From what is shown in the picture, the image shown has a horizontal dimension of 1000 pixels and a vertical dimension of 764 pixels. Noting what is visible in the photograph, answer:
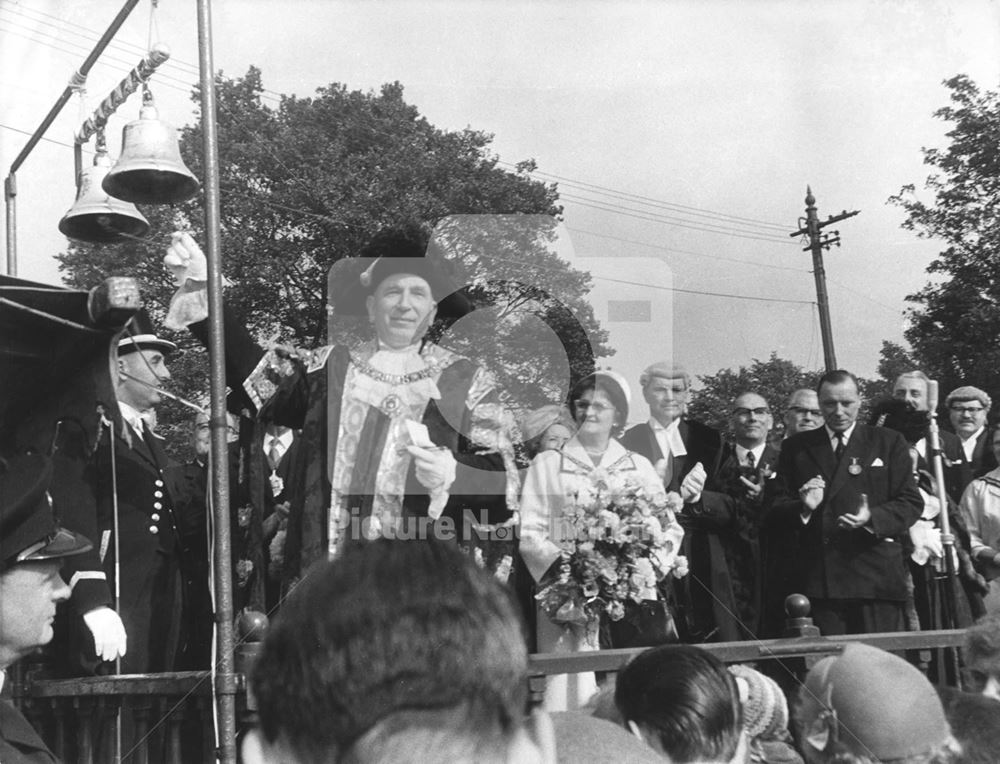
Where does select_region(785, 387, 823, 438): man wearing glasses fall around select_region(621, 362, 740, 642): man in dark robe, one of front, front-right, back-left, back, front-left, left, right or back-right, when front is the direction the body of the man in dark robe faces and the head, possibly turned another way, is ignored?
back-left

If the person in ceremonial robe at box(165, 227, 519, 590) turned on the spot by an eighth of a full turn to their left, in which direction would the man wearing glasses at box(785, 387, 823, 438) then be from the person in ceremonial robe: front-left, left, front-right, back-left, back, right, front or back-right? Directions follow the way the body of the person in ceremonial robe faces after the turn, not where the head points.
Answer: left

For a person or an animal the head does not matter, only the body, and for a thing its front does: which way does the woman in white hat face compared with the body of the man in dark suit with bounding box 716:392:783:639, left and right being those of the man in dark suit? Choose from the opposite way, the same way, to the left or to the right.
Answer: the same way

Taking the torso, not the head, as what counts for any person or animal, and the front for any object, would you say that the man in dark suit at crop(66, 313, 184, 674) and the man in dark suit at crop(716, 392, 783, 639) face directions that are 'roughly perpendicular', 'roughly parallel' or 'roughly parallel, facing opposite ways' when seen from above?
roughly perpendicular

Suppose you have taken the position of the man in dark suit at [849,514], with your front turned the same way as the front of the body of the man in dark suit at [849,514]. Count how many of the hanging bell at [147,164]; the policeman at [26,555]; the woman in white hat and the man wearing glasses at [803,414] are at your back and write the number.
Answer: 1

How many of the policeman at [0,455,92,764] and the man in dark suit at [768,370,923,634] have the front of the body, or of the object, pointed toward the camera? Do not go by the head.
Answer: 1

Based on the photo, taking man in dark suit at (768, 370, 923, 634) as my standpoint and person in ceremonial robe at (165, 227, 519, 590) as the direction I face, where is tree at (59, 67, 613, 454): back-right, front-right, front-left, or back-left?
front-right

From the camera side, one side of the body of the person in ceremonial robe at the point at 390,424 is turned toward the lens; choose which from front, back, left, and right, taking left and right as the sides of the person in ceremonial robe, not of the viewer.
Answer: front

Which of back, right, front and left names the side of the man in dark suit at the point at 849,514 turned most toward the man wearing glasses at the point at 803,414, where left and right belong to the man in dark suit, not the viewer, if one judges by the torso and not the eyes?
back

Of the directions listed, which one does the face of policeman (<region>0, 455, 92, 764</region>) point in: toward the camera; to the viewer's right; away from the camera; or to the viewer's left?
to the viewer's right

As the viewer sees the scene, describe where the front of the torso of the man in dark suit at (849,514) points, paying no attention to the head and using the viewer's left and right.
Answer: facing the viewer

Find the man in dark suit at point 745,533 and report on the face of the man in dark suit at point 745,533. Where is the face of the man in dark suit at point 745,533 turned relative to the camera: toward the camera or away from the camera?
toward the camera

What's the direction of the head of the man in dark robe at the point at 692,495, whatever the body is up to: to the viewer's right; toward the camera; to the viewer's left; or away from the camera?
toward the camera

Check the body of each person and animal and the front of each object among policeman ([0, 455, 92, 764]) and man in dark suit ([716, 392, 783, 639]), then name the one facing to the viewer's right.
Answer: the policeman

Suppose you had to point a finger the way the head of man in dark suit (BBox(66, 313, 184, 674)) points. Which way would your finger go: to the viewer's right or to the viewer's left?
to the viewer's right

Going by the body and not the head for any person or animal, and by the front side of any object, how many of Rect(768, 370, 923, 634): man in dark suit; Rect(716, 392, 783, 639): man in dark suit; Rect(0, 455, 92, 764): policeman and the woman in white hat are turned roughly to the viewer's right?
1

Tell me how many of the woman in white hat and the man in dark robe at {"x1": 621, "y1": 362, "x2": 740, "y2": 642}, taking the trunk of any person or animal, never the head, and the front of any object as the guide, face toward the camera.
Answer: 2

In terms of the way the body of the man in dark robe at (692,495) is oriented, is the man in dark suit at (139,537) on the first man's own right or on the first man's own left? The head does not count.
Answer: on the first man's own right

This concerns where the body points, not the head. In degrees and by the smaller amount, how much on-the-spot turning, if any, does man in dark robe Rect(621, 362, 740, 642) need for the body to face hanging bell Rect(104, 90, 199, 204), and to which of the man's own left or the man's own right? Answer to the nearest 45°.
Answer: approximately 45° to the man's own right

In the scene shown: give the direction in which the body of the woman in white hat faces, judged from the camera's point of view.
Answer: toward the camera
